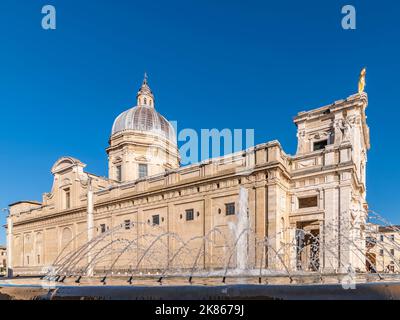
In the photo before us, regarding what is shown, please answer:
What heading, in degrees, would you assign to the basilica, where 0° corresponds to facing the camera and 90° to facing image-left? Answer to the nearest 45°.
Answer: approximately 315°
